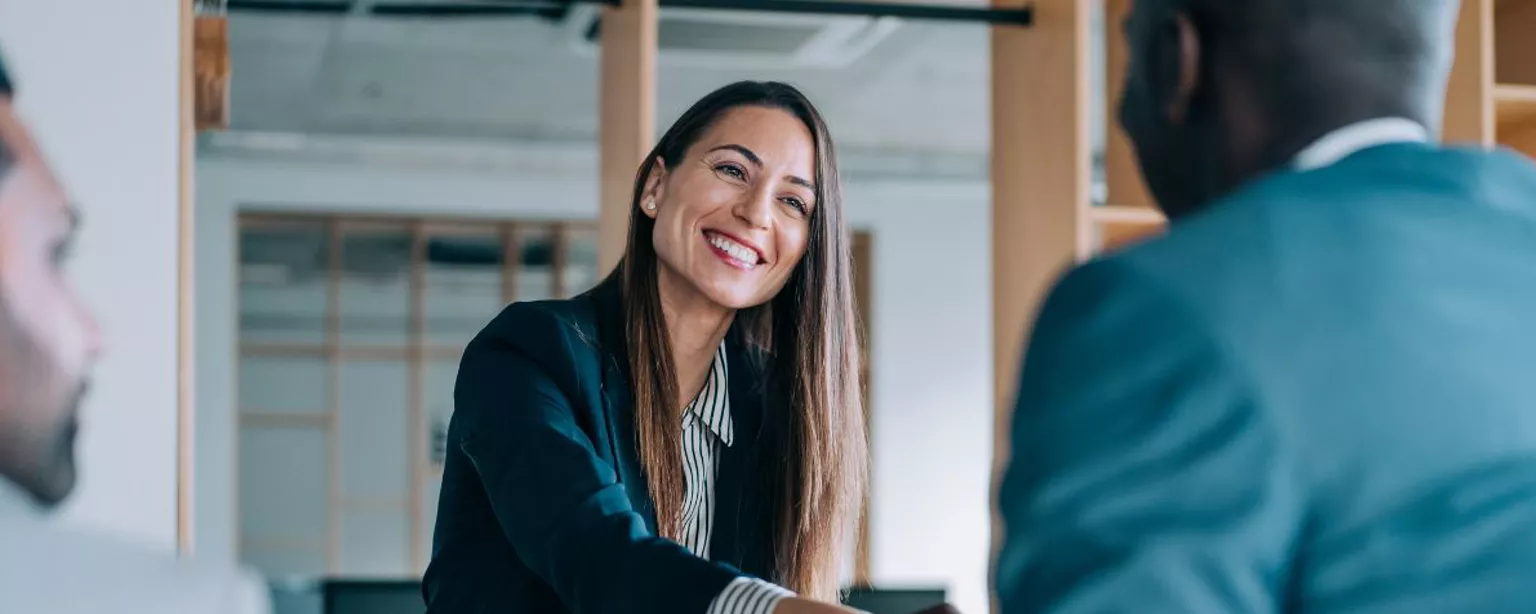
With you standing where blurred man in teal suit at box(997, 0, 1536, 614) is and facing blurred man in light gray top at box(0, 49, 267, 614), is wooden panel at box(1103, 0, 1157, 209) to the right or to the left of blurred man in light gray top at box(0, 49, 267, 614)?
right

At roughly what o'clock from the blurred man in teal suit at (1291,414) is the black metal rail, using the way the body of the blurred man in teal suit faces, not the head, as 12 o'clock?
The black metal rail is roughly at 1 o'clock from the blurred man in teal suit.

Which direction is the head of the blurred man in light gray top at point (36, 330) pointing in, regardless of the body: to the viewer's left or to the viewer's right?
to the viewer's right

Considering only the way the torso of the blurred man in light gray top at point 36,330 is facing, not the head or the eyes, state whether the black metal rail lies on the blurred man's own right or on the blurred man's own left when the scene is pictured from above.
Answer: on the blurred man's own left

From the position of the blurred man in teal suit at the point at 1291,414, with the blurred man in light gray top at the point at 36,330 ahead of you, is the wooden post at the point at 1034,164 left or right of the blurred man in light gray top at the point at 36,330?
right

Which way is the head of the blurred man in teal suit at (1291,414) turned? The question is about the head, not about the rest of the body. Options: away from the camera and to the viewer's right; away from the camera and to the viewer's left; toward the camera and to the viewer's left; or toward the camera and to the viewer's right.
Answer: away from the camera and to the viewer's left

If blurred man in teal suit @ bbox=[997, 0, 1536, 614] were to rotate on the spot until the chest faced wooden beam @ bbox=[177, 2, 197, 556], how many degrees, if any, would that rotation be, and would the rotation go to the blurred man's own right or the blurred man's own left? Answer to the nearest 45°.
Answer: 0° — they already face it

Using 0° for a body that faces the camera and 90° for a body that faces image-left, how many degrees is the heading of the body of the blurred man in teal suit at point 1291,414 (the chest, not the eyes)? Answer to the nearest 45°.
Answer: approximately 135°

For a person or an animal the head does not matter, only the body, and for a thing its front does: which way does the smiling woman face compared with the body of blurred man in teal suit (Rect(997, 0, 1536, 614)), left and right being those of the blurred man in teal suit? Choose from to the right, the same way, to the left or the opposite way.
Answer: the opposite way
